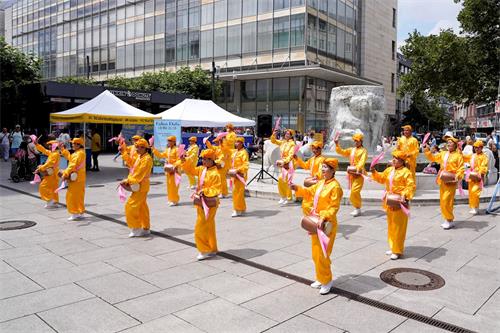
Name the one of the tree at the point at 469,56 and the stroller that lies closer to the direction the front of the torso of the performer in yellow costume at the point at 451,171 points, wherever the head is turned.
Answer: the stroller

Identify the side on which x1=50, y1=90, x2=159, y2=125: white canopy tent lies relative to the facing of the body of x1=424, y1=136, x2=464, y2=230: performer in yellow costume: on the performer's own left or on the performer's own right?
on the performer's own right

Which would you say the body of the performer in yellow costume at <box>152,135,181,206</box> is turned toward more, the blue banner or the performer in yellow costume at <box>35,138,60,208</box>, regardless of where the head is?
the performer in yellow costume

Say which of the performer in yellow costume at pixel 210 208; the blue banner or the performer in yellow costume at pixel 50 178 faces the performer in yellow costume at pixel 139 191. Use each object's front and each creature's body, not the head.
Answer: the blue banner

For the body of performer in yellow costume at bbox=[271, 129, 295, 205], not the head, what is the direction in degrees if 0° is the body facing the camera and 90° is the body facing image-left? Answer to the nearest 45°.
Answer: approximately 45°

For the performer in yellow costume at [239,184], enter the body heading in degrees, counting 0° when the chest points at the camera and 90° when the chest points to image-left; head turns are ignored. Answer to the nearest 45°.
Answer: approximately 45°

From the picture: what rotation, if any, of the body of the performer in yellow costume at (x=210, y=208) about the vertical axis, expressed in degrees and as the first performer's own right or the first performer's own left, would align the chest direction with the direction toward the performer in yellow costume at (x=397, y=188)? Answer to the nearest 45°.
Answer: approximately 135° to the first performer's own left
